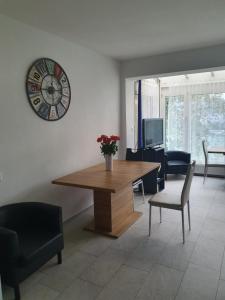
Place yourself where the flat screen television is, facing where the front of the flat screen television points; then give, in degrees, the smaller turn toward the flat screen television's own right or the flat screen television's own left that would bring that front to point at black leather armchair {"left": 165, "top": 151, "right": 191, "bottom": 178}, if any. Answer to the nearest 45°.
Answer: approximately 90° to the flat screen television's own left

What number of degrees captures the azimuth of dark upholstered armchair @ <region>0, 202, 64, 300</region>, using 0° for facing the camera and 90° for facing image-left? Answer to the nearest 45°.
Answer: approximately 315°

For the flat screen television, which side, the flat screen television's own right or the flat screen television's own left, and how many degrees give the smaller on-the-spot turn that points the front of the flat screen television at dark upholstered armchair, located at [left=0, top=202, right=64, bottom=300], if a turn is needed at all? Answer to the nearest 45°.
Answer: approximately 45° to the flat screen television's own right

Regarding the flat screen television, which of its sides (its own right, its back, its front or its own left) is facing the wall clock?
right

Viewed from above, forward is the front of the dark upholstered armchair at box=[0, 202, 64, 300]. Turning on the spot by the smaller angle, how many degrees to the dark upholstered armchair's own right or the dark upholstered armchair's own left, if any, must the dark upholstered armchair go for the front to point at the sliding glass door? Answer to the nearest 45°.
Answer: approximately 90° to the dark upholstered armchair's own left

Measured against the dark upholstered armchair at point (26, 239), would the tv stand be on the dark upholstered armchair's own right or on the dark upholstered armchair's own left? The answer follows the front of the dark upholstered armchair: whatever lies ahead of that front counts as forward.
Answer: on the dark upholstered armchair's own left

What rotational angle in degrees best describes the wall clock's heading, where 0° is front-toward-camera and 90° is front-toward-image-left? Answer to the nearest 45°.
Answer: approximately 315°

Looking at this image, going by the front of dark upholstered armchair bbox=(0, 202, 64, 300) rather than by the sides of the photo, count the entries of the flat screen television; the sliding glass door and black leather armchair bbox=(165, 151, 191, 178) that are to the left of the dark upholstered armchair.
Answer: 3
